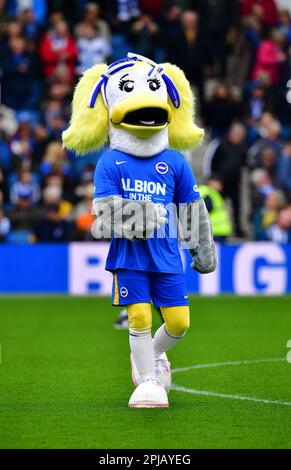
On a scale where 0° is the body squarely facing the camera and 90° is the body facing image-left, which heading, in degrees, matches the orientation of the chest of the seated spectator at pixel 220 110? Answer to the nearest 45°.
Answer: approximately 0°

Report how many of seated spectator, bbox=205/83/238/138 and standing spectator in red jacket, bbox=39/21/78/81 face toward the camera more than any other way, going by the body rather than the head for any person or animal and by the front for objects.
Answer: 2

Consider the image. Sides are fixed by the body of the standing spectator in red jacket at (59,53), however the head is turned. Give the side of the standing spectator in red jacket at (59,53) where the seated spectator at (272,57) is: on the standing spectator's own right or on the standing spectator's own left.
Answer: on the standing spectator's own left
